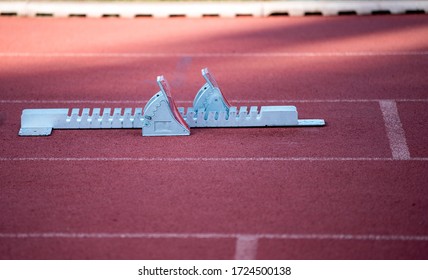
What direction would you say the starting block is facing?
to the viewer's right
